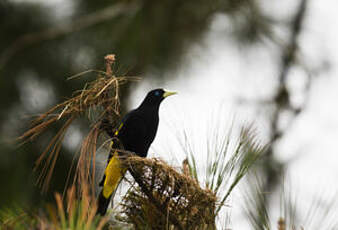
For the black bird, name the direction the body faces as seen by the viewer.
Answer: to the viewer's right
